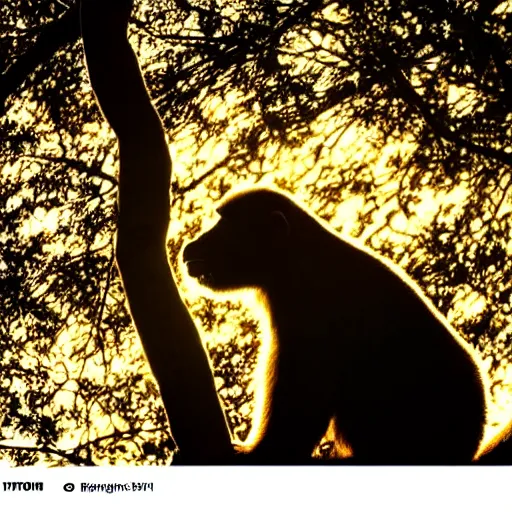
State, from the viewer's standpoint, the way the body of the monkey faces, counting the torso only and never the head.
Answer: to the viewer's left

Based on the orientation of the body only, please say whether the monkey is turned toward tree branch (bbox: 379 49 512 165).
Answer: no
